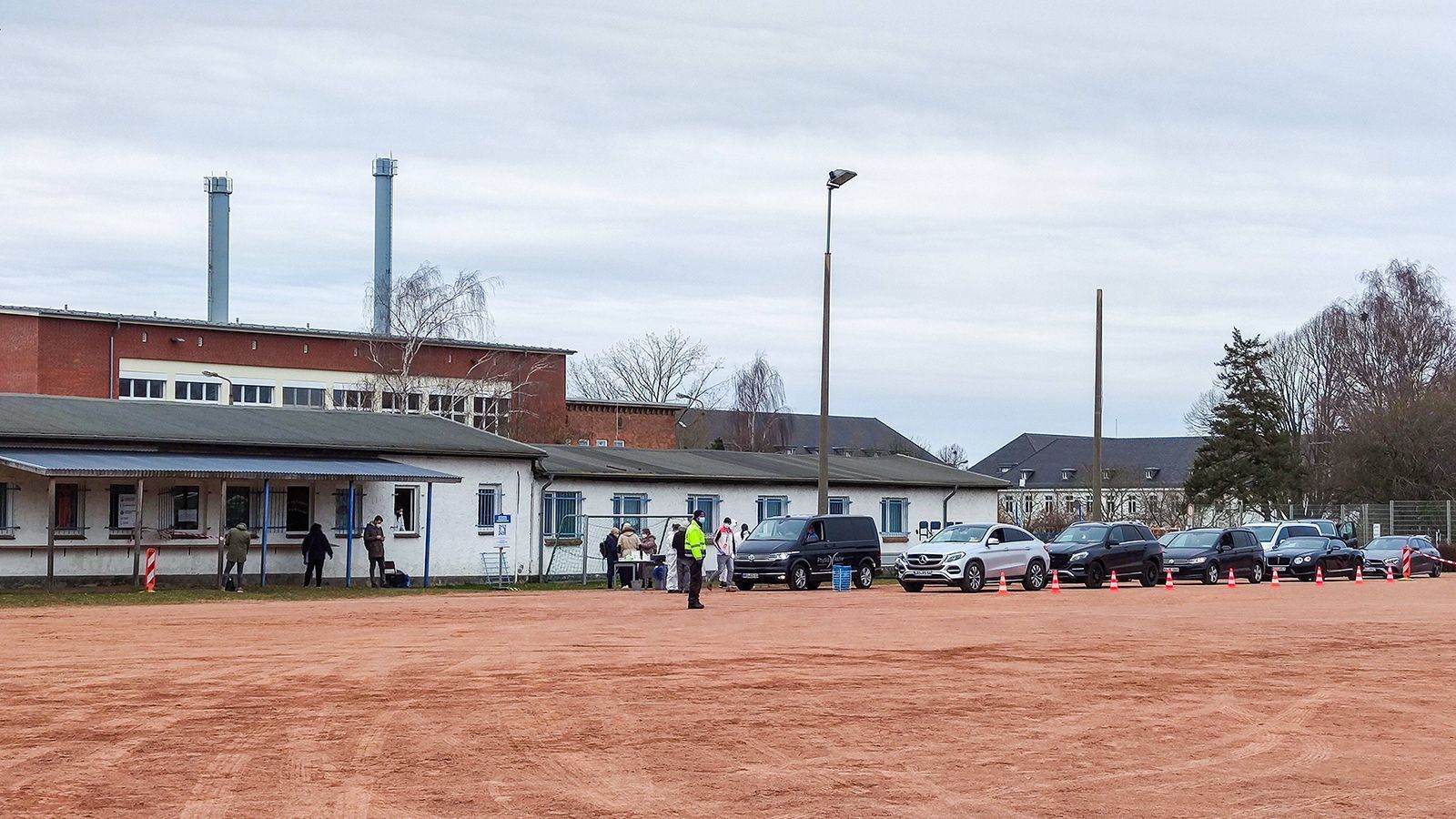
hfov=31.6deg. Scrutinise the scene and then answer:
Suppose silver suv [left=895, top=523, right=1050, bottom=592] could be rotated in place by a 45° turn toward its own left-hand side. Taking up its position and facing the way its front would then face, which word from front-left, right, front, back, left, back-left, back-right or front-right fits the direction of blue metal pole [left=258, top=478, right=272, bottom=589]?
right

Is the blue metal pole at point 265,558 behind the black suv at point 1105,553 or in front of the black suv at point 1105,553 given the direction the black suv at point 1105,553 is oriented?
in front

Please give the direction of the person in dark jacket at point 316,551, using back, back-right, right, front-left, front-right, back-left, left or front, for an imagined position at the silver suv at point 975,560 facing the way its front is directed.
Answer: front-right

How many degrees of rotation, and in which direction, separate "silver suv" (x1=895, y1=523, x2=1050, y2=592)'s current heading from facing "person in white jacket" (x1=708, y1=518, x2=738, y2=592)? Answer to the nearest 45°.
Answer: approximately 45° to its right

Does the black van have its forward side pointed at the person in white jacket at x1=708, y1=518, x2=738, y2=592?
yes

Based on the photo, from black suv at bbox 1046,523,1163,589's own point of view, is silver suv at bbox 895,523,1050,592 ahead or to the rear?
ahead

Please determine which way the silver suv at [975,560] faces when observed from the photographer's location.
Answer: facing the viewer and to the left of the viewer

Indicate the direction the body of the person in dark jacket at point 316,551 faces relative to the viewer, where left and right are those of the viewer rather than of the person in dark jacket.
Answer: facing away from the viewer

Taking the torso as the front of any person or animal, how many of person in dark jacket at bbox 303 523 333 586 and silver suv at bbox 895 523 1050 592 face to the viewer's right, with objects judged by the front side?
0

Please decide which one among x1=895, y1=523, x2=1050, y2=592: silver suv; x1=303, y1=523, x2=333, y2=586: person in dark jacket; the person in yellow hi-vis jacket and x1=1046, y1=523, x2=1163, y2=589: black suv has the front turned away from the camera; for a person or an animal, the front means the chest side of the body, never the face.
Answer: the person in dark jacket

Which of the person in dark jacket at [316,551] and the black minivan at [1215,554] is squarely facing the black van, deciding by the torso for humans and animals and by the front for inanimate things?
the black minivan

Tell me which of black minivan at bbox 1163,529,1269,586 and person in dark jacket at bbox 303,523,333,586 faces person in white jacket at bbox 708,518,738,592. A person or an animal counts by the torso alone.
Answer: the black minivan

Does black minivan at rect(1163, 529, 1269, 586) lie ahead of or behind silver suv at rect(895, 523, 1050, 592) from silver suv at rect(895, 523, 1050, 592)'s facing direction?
behind
